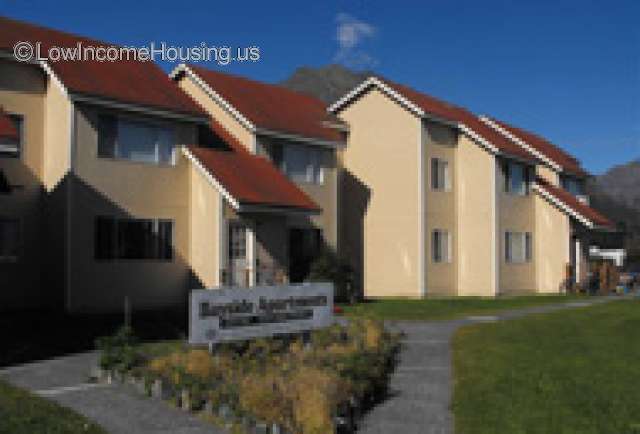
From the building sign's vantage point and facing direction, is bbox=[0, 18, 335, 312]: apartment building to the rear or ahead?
to the rear

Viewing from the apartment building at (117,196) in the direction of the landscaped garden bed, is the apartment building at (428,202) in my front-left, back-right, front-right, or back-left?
back-left

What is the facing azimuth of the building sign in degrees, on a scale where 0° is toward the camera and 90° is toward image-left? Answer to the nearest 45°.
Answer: approximately 315°

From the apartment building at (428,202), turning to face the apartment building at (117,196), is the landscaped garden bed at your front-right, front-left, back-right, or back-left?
front-left

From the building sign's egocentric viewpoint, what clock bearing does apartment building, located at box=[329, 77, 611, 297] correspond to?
The apartment building is roughly at 8 o'clock from the building sign.
